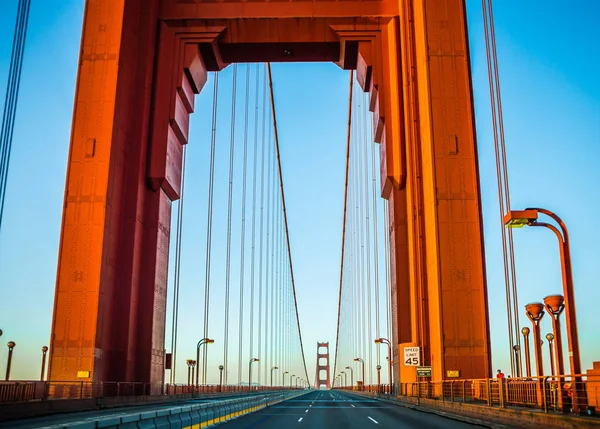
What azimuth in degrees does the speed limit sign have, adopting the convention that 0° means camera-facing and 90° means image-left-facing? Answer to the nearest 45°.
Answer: approximately 0°

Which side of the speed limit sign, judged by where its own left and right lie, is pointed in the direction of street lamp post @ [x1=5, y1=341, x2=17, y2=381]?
right

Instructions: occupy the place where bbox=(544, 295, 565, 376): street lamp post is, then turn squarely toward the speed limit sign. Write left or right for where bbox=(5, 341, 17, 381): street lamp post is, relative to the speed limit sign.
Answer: left

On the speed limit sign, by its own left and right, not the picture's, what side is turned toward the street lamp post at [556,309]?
front
